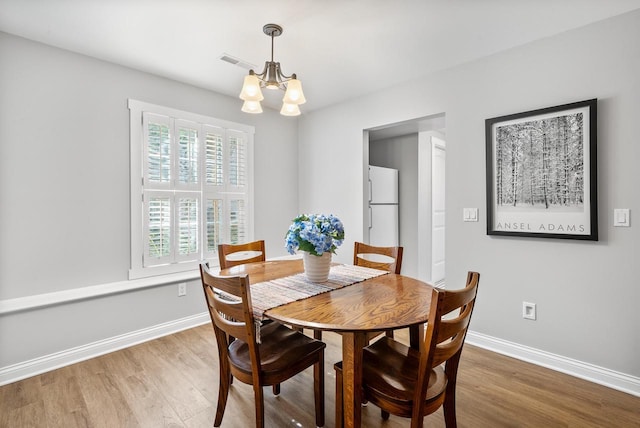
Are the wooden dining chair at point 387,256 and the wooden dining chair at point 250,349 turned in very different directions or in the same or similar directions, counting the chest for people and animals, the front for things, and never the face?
very different directions

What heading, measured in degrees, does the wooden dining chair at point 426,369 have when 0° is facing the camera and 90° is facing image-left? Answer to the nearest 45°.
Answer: approximately 135°

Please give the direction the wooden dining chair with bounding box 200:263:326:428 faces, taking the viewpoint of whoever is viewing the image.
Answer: facing away from the viewer and to the right of the viewer

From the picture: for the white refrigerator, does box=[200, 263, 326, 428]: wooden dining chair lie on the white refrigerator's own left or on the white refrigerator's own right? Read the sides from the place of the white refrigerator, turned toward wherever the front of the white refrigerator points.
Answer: on the white refrigerator's own right

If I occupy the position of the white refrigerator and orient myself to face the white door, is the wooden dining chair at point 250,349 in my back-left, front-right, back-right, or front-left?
back-right

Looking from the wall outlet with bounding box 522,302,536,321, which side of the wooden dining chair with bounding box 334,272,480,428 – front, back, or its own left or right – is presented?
right

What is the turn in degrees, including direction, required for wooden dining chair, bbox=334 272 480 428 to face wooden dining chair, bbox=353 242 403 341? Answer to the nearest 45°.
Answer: approximately 45° to its right

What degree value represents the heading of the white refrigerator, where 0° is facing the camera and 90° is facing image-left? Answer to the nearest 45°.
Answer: approximately 315°

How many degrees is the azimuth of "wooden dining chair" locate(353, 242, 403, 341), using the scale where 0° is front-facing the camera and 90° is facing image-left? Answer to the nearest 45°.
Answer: approximately 45°

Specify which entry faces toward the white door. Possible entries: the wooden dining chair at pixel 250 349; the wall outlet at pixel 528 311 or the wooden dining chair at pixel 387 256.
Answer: the wooden dining chair at pixel 250 349
